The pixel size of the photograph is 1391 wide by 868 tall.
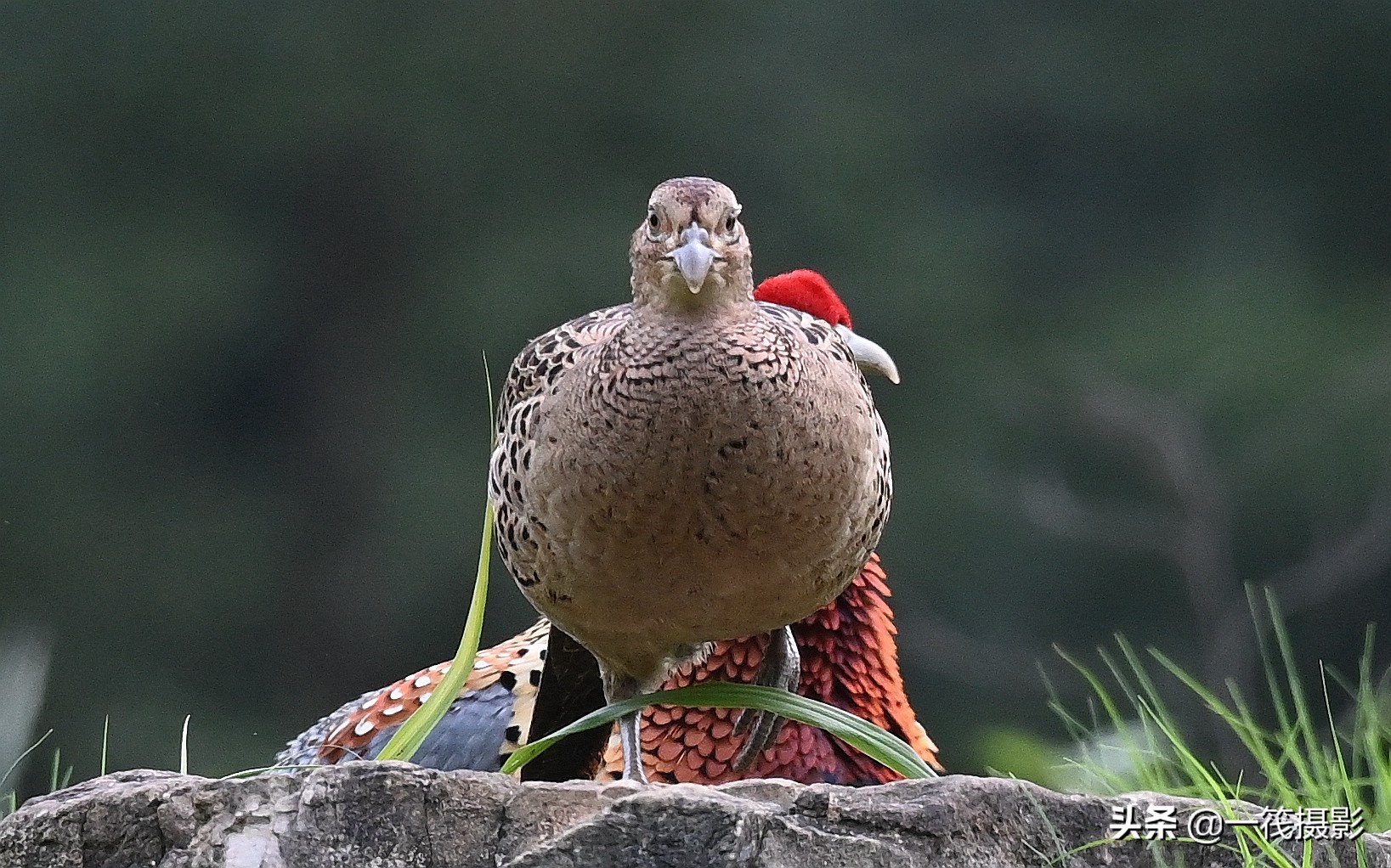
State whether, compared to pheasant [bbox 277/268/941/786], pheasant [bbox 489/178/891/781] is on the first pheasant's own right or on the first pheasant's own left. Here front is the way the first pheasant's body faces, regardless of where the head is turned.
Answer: on the first pheasant's own right

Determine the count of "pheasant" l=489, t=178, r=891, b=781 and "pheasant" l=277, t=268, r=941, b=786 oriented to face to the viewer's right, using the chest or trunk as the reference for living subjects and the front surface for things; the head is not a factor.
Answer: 1

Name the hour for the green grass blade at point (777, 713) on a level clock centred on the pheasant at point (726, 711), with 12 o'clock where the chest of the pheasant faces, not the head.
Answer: The green grass blade is roughly at 3 o'clock from the pheasant.

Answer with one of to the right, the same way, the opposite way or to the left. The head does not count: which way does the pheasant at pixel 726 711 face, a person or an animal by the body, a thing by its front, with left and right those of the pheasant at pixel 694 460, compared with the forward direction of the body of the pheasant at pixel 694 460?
to the left

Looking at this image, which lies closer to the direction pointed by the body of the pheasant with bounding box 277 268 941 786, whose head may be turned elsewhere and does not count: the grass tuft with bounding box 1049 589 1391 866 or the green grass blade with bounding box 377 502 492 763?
the grass tuft

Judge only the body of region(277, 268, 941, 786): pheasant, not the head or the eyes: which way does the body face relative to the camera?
to the viewer's right

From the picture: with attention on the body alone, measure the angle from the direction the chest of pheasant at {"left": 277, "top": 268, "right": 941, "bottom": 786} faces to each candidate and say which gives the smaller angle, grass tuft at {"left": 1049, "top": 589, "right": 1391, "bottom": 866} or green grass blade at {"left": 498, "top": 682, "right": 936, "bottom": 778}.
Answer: the grass tuft

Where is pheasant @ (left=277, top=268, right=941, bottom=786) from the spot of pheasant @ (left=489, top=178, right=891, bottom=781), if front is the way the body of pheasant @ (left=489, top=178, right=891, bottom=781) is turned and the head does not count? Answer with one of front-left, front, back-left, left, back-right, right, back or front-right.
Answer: back

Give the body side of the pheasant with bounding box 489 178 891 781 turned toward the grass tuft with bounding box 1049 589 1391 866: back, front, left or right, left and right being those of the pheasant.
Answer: left

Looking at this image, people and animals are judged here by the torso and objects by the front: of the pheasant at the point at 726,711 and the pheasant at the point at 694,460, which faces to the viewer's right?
the pheasant at the point at 726,711

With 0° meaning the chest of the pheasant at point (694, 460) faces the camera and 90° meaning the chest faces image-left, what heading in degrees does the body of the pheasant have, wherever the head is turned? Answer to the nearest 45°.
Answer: approximately 0°
